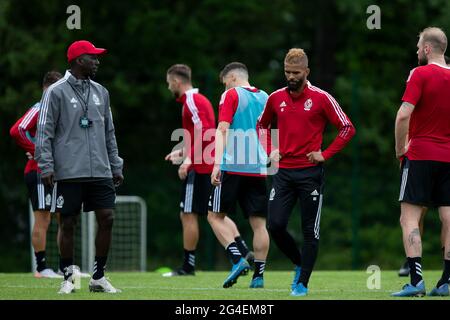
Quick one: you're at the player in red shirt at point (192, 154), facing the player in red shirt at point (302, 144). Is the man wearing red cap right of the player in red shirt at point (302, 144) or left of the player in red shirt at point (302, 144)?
right

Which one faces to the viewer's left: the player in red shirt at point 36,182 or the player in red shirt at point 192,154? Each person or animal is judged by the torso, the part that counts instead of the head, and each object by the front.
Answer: the player in red shirt at point 192,154

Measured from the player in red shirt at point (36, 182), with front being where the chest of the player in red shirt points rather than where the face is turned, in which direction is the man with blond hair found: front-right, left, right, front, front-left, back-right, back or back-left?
front-right

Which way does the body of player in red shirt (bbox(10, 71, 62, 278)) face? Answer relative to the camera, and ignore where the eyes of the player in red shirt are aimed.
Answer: to the viewer's right

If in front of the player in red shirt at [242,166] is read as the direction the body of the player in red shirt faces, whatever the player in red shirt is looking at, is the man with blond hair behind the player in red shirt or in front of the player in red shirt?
behind

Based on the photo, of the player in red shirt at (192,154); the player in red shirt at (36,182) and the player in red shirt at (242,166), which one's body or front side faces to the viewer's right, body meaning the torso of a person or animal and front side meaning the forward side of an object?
the player in red shirt at (36,182)

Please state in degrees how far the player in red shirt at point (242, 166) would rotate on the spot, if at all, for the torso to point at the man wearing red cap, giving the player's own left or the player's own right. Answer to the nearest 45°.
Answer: approximately 90° to the player's own left

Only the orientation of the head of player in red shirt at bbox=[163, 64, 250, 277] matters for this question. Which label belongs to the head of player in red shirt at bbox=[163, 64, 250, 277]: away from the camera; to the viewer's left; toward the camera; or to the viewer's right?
to the viewer's left

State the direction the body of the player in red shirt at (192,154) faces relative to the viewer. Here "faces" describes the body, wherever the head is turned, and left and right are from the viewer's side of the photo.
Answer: facing to the left of the viewer

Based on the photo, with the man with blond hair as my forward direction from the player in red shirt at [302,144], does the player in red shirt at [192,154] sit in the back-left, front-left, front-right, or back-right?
back-left

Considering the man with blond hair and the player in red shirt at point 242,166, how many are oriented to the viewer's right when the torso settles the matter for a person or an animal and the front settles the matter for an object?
0
